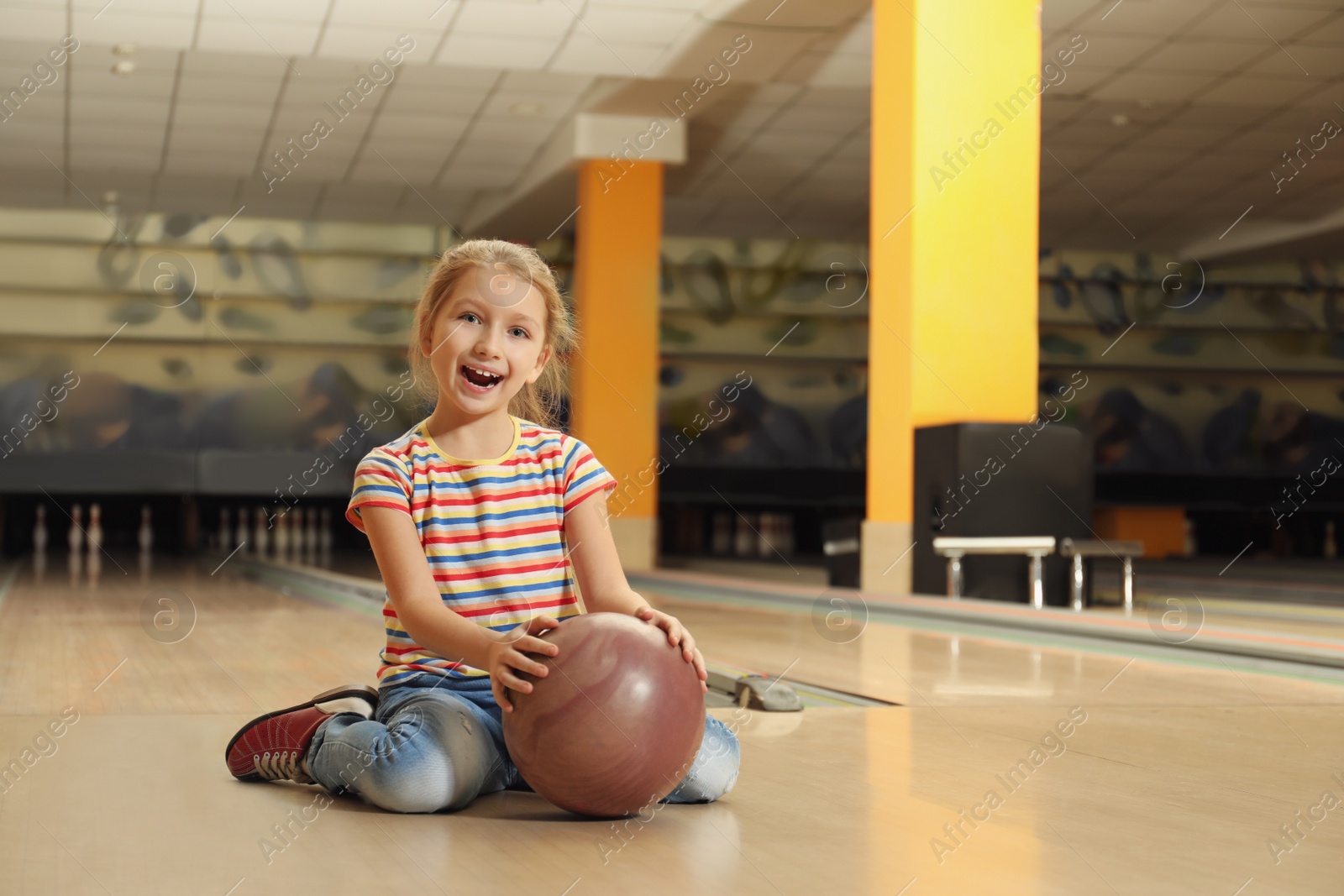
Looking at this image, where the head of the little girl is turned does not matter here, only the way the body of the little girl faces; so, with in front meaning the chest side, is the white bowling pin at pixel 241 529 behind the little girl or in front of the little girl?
behind

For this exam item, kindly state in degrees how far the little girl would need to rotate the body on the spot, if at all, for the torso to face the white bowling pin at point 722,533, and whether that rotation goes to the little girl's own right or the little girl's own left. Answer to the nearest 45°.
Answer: approximately 180°

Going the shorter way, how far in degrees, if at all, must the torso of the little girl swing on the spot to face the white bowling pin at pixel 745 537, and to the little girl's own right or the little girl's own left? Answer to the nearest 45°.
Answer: approximately 180°

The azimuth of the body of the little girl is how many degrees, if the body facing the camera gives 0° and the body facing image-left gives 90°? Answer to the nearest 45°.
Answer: approximately 0°

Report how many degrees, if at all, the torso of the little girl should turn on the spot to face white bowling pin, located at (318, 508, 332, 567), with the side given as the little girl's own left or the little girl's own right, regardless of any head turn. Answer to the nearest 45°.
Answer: approximately 180°

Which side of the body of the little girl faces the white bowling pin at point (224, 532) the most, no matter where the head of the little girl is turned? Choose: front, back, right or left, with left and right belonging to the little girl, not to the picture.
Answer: back

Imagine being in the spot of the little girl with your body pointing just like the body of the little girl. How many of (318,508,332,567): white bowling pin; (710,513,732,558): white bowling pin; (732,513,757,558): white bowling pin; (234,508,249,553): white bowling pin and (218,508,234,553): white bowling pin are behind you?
5

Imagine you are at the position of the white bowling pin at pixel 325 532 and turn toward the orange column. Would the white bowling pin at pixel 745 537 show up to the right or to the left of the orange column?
left

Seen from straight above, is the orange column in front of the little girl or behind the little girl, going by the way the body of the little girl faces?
behind

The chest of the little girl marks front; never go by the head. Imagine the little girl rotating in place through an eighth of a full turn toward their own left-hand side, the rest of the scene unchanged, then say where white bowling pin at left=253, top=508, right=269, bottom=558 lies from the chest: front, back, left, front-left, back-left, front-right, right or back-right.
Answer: back-left

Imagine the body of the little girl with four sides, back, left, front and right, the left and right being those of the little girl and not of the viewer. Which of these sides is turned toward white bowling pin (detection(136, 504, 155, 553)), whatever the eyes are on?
back

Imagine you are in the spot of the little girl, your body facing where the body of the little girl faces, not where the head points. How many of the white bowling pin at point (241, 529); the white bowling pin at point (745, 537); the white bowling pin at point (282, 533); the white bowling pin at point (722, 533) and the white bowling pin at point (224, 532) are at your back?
5
